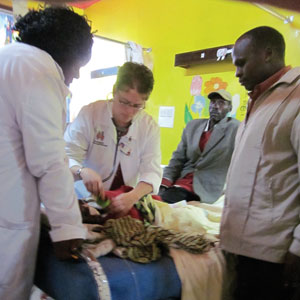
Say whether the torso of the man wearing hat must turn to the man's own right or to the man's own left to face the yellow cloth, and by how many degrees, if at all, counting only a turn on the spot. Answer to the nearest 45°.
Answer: approximately 45° to the man's own left

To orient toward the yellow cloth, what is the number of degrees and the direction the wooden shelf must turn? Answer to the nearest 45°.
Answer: approximately 45° to its left

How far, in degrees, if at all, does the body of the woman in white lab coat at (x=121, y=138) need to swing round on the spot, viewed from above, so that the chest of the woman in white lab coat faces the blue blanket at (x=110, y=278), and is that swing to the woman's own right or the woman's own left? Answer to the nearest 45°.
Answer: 0° — they already face it

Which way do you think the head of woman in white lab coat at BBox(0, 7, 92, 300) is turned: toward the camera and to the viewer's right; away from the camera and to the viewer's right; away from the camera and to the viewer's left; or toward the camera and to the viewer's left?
away from the camera and to the viewer's right

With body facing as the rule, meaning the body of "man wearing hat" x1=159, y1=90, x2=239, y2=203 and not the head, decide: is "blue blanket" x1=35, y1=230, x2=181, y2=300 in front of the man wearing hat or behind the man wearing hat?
in front

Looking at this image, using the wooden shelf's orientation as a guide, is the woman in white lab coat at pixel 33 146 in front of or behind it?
in front

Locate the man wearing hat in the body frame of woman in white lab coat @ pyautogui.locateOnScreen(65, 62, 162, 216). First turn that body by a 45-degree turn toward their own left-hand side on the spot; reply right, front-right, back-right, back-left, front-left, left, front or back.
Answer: left

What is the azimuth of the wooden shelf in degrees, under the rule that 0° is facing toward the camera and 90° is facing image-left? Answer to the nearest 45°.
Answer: approximately 45°

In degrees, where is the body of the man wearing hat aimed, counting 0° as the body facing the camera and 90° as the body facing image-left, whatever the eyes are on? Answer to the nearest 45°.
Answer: approximately 45°
